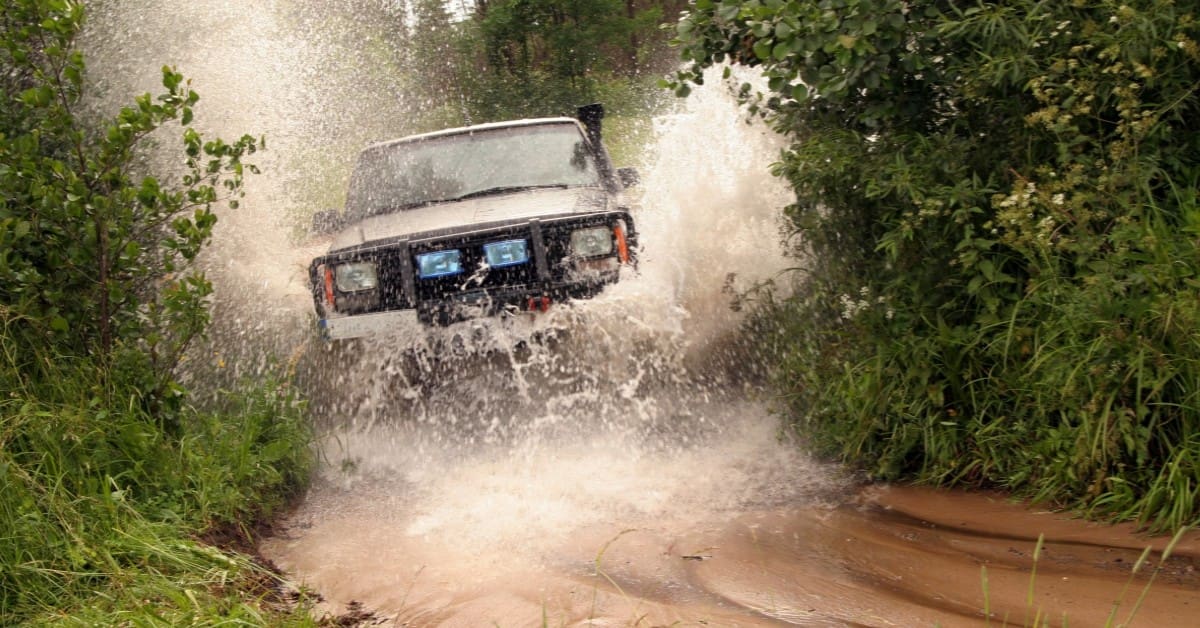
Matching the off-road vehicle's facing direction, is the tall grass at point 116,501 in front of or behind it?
in front

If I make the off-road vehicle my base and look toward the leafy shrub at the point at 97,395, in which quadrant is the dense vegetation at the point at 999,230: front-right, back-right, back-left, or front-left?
back-left

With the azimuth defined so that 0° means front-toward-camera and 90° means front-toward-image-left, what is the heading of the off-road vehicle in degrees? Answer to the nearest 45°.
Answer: approximately 0°

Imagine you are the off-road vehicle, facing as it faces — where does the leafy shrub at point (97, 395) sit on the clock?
The leafy shrub is roughly at 2 o'clock from the off-road vehicle.

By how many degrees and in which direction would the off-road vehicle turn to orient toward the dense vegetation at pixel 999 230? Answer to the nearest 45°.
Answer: approximately 45° to its left

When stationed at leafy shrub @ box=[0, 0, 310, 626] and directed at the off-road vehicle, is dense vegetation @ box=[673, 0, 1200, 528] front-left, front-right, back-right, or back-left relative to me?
front-right

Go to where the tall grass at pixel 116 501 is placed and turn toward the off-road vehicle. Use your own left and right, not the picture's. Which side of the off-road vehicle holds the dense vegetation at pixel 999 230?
right
